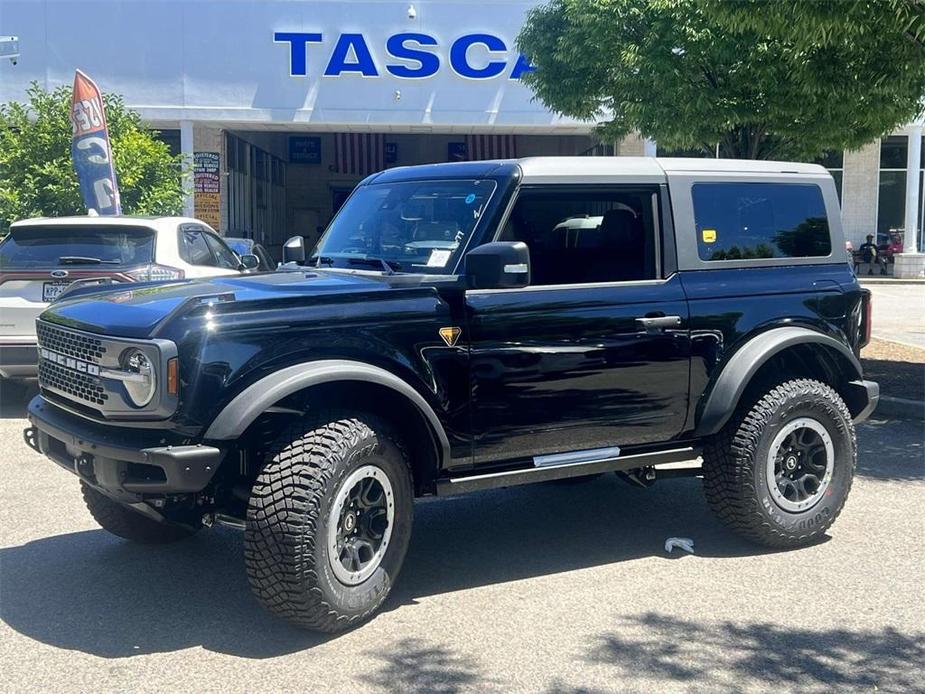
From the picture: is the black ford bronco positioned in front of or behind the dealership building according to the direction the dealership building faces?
in front

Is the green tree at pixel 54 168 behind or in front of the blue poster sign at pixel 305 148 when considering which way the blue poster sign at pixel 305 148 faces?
in front

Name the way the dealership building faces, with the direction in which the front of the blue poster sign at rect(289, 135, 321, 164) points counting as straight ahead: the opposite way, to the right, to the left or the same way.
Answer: the same way

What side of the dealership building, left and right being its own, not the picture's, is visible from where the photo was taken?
front

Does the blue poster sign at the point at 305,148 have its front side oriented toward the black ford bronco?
yes

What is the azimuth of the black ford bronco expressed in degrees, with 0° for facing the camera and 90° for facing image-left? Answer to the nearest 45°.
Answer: approximately 45°

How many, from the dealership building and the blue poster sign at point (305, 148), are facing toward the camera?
2

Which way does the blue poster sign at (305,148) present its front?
toward the camera
